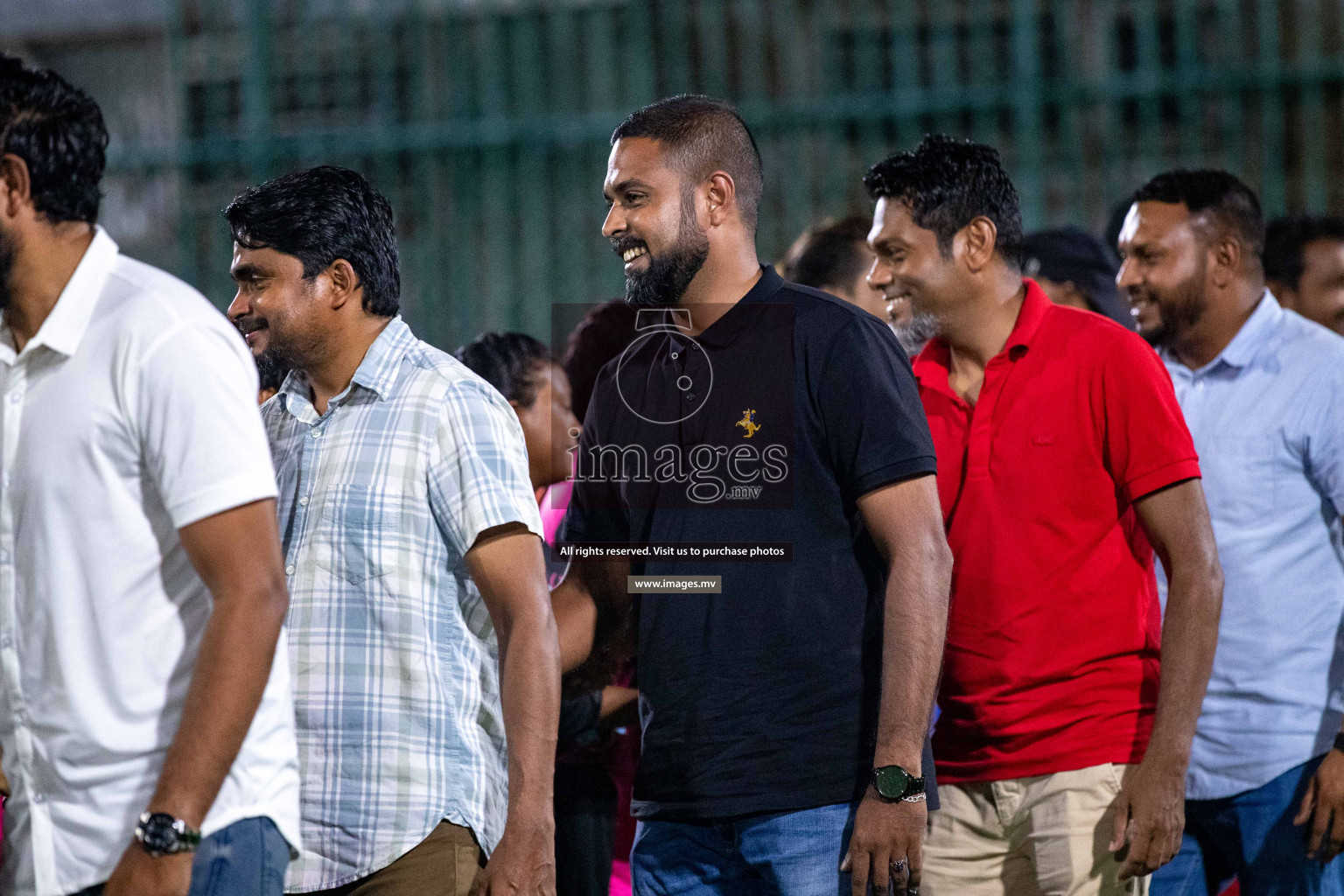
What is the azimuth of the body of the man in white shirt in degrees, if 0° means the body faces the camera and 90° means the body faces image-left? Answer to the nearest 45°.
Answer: approximately 45°

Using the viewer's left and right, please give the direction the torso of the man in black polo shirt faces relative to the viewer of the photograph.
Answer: facing the viewer and to the left of the viewer

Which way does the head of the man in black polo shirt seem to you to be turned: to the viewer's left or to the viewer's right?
to the viewer's left

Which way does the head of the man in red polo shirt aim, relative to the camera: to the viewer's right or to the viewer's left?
to the viewer's left

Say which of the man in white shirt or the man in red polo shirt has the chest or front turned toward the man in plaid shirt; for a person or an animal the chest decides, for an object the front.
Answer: the man in red polo shirt

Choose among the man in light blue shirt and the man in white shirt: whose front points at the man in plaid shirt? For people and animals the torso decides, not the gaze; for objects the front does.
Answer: the man in light blue shirt

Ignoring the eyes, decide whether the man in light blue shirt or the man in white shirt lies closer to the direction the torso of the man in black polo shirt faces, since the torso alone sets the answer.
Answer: the man in white shirt

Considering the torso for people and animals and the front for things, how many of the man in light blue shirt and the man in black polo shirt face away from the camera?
0

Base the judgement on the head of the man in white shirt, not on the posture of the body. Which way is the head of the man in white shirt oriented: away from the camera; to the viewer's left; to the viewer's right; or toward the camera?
to the viewer's left

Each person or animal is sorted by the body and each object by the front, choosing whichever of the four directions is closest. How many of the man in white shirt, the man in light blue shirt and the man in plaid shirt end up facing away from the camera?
0

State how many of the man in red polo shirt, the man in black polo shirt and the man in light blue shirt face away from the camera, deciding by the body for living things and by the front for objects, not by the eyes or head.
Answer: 0

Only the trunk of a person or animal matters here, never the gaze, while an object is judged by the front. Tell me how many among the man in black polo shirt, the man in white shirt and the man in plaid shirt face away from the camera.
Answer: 0

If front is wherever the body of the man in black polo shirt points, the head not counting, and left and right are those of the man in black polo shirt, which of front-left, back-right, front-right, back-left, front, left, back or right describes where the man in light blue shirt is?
back

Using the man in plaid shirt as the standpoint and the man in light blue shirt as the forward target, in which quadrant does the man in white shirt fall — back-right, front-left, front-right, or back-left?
back-right
